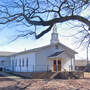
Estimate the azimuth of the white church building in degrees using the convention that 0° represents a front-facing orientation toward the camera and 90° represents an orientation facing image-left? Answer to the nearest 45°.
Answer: approximately 315°
